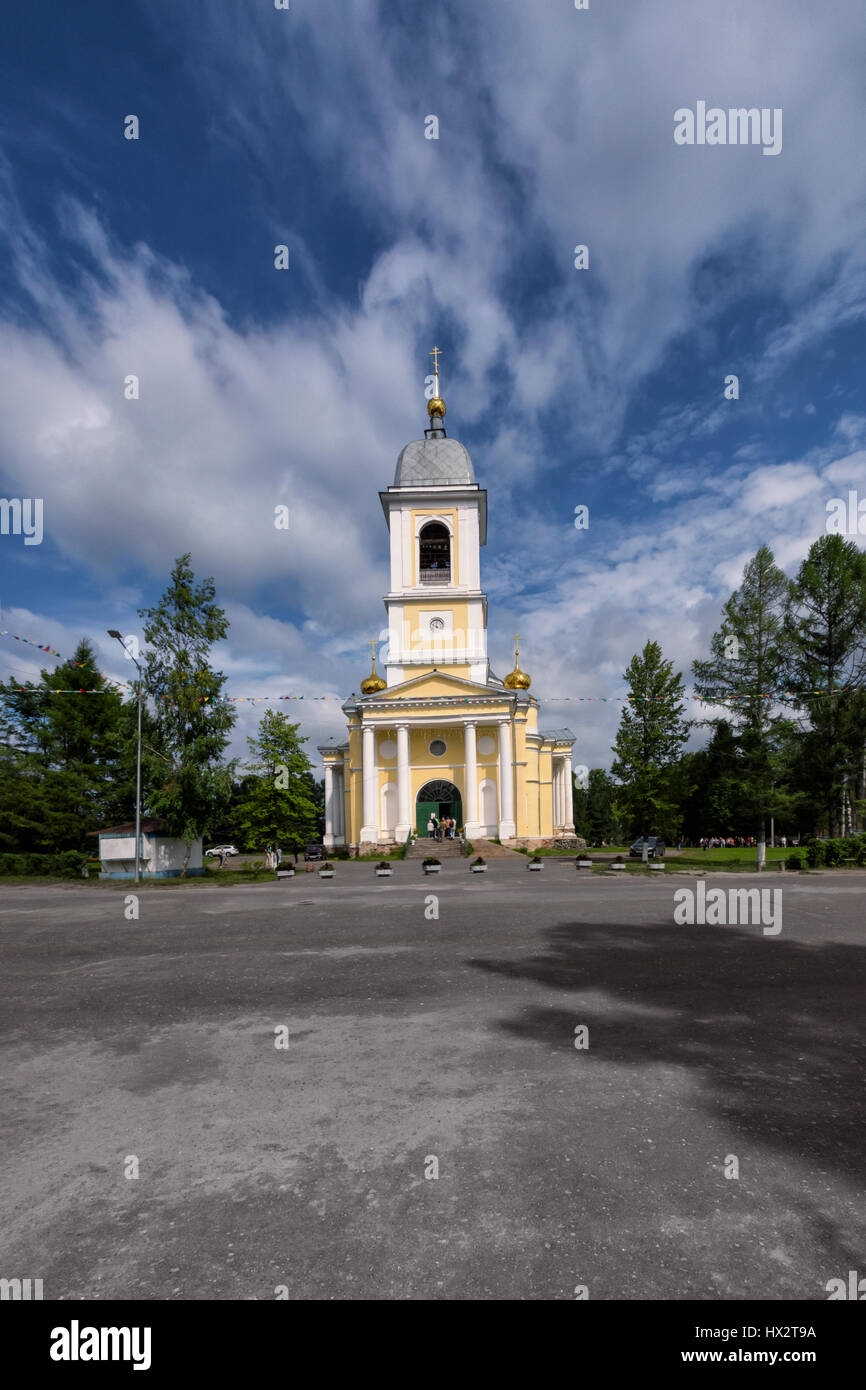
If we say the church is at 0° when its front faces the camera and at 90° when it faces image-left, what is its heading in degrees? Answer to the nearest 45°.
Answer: approximately 0°

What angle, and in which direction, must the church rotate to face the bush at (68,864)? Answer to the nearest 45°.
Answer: approximately 45° to its right

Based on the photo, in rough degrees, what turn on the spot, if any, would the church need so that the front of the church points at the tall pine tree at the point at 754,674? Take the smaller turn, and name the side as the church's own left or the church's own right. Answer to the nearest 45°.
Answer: approximately 45° to the church's own left

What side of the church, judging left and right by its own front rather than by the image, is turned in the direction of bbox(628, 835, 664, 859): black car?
left

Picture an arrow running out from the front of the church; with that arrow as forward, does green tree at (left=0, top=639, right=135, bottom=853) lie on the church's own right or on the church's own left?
on the church's own right
